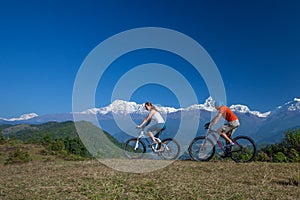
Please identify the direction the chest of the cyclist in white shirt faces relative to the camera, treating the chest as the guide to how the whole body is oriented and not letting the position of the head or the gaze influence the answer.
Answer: to the viewer's left

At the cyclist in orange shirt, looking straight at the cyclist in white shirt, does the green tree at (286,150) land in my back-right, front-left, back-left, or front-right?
back-right

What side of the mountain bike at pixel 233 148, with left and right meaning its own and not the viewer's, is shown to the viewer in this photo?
left

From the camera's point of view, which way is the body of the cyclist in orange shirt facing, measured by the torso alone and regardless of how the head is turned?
to the viewer's left

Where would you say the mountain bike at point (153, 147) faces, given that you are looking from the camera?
facing to the left of the viewer

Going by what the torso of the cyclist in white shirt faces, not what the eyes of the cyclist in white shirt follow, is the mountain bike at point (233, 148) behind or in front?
behind
